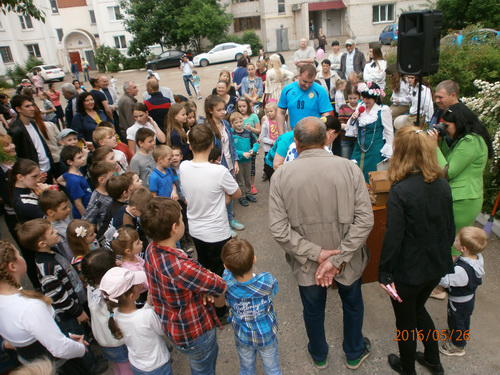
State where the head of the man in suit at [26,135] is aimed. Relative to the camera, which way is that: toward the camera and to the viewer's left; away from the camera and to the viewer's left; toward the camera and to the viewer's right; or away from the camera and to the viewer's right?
toward the camera and to the viewer's right

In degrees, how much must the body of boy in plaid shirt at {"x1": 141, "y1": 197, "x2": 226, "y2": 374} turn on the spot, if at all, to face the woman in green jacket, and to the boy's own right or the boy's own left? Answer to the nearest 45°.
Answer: approximately 45° to the boy's own right

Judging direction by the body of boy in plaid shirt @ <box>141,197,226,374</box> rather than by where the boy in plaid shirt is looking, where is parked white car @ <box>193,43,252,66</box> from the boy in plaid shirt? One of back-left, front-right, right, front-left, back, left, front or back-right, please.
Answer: front-left

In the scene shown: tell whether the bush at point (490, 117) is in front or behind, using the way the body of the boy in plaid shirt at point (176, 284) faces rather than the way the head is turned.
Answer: in front

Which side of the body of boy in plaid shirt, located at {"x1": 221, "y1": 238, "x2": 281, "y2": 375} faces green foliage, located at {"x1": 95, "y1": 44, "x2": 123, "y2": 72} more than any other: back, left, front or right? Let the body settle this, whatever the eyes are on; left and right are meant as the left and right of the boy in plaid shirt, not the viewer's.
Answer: front

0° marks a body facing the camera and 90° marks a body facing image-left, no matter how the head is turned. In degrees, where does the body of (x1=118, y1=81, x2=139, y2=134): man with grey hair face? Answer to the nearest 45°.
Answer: approximately 270°

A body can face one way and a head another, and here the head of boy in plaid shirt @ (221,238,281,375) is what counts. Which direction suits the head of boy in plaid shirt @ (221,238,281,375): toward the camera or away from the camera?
away from the camera

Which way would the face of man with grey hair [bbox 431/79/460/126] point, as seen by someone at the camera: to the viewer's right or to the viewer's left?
to the viewer's left

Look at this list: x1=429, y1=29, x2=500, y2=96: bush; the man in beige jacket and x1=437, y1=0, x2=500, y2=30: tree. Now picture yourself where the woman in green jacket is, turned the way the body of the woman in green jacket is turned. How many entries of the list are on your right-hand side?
2

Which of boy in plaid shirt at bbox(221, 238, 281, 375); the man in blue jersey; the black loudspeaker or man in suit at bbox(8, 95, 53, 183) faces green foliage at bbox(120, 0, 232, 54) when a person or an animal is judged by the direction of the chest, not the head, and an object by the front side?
the boy in plaid shirt

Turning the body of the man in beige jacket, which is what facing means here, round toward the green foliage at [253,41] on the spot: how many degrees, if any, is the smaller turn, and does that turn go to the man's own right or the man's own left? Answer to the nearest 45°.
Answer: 0° — they already face it

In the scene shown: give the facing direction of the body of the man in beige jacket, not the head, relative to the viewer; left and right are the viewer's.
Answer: facing away from the viewer

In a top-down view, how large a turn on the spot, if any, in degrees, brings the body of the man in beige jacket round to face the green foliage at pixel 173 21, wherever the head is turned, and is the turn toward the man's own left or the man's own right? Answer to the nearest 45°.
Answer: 0° — they already face it

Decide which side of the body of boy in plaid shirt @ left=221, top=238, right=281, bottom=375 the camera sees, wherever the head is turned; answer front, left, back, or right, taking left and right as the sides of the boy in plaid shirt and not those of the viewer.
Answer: back

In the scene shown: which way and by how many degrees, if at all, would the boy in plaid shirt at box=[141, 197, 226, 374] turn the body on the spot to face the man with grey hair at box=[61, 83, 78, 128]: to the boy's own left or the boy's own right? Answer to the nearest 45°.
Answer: approximately 45° to the boy's own left

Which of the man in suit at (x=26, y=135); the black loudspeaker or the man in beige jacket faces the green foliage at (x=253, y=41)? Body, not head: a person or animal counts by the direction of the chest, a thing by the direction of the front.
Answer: the man in beige jacket

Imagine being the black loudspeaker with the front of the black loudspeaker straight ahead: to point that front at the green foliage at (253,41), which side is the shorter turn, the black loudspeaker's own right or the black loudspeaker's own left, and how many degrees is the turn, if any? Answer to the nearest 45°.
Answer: approximately 90° to the black loudspeaker's own right

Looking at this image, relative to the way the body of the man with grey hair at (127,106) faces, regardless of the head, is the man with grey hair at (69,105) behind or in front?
behind
